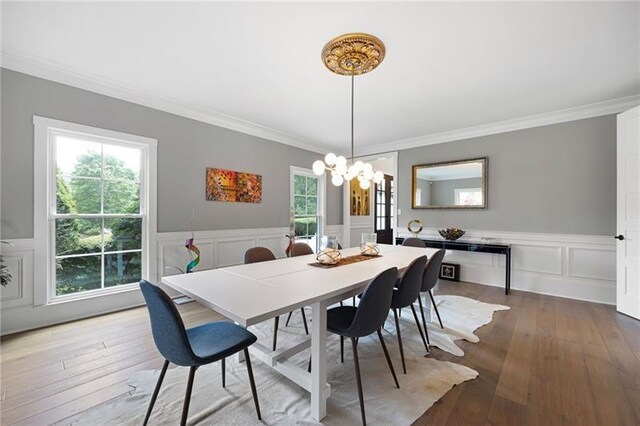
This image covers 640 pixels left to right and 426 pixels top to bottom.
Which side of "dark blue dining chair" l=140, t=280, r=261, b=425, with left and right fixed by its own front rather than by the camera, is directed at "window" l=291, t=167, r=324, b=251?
front

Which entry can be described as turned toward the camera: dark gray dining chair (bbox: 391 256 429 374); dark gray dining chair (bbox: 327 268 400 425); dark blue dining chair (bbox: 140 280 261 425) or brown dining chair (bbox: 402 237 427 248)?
brown dining chair (bbox: 402 237 427 248)

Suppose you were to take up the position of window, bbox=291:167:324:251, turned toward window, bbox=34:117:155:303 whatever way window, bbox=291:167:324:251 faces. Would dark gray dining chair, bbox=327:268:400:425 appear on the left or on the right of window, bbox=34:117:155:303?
left

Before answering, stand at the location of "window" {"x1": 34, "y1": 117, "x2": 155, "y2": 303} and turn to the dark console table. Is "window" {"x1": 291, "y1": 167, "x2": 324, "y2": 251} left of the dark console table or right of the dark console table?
left

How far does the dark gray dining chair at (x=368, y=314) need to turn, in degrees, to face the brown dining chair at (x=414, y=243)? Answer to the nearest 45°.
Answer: approximately 45° to its right

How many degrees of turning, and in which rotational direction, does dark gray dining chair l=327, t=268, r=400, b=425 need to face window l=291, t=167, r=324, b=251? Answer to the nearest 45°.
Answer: approximately 45° to its right

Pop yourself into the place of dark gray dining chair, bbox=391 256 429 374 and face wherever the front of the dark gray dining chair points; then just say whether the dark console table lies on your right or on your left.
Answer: on your right

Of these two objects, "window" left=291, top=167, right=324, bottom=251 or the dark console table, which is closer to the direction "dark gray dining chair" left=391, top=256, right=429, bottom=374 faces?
the window

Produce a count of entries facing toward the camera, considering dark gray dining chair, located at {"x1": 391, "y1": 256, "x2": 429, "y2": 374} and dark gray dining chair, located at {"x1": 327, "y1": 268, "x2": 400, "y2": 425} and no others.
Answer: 0

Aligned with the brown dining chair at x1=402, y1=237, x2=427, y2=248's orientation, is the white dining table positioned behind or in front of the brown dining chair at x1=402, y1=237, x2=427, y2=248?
in front

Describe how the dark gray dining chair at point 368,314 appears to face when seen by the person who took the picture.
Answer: facing away from the viewer and to the left of the viewer

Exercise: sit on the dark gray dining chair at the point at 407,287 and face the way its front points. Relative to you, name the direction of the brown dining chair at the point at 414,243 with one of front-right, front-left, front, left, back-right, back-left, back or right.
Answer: front-right

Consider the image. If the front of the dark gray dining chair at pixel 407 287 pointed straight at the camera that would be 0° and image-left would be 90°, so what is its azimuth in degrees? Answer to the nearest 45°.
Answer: approximately 135°

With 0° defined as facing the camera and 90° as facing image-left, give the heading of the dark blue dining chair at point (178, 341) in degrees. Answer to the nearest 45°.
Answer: approximately 225°

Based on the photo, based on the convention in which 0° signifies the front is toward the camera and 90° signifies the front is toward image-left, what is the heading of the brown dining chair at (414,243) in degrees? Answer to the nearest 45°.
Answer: approximately 0°
